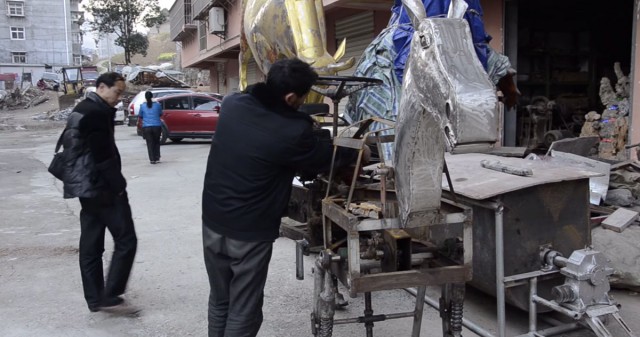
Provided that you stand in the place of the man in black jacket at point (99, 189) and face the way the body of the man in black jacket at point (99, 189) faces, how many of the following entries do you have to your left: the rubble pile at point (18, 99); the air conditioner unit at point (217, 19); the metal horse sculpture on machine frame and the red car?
3

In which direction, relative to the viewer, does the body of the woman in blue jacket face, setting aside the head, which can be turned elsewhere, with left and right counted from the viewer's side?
facing away from the viewer

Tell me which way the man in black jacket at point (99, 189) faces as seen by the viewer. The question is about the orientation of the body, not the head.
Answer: to the viewer's right

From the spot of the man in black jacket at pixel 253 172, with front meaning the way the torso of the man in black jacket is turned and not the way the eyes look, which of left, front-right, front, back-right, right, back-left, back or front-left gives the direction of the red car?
front-left

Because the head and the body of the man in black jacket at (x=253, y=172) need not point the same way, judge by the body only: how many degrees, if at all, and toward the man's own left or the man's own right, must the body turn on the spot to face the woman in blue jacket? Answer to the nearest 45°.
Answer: approximately 45° to the man's own left

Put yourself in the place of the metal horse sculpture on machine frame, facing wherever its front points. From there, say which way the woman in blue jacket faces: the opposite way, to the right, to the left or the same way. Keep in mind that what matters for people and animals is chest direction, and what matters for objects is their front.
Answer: the opposite way

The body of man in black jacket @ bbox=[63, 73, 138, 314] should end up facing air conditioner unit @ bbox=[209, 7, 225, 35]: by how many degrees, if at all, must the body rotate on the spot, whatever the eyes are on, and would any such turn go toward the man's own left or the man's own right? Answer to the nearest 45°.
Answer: approximately 90° to the man's own left

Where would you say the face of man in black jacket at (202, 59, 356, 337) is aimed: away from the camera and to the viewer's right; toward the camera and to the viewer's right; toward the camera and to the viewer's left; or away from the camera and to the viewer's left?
away from the camera and to the viewer's right

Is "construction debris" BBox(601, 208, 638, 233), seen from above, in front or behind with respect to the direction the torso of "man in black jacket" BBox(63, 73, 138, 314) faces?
in front

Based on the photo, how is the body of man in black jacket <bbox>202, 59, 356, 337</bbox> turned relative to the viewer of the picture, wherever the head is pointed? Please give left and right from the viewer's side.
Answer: facing away from the viewer and to the right of the viewer
